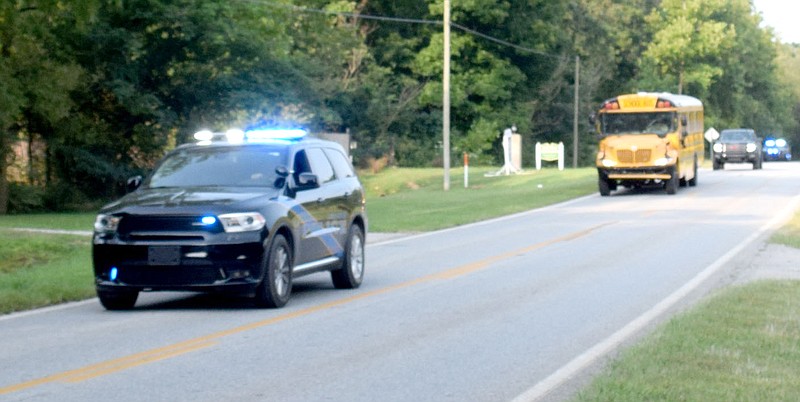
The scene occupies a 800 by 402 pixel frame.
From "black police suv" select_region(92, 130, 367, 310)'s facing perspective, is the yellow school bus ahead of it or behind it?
behind

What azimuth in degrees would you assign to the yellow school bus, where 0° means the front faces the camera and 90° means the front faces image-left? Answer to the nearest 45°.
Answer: approximately 0°

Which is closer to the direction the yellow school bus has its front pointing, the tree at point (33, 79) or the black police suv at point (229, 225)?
the black police suv

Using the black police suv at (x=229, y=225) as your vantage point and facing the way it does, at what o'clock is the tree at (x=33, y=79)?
The tree is roughly at 4 o'clock from the black police suv.

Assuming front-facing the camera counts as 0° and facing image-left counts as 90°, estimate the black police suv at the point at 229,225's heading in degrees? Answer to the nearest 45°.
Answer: approximately 45°

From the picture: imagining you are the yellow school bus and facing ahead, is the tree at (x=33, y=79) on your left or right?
on your right
